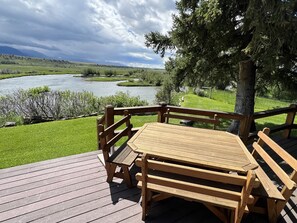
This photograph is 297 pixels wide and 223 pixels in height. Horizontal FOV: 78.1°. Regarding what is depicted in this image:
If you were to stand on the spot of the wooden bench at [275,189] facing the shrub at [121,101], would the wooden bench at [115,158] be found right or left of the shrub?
left

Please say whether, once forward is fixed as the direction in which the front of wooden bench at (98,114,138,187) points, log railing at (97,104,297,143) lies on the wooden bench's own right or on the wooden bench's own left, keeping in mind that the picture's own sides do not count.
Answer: on the wooden bench's own left

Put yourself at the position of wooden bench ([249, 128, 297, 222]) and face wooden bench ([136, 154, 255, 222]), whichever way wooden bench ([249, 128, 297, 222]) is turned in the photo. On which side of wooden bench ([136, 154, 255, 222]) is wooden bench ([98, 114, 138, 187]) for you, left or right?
right

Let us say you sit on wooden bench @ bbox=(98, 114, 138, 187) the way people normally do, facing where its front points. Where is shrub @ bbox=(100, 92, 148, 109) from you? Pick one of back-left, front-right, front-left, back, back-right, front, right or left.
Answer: back-left

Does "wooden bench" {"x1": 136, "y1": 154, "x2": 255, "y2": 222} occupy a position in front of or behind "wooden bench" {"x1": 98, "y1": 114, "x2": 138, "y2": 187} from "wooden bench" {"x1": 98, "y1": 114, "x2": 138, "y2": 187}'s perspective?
in front

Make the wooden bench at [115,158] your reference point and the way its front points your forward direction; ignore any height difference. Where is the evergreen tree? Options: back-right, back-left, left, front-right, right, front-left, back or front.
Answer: left

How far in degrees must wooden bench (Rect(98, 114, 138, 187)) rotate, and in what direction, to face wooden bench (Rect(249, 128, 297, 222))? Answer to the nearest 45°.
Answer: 0° — it already faces it

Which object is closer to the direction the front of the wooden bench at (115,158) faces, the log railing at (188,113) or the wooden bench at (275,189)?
the wooden bench

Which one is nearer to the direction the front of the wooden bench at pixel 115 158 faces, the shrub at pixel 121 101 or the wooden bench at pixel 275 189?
the wooden bench

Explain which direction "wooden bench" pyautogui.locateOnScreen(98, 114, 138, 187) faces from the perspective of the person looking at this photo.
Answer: facing the viewer and to the right of the viewer

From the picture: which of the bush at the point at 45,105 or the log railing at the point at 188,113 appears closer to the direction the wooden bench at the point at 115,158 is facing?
the log railing

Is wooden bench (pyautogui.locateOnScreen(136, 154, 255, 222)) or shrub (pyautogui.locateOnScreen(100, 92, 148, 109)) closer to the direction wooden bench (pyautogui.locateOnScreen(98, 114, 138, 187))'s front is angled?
the wooden bench

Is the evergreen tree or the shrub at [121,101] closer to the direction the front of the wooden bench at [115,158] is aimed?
the evergreen tree

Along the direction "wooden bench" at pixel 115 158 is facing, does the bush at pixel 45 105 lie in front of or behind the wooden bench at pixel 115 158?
behind
